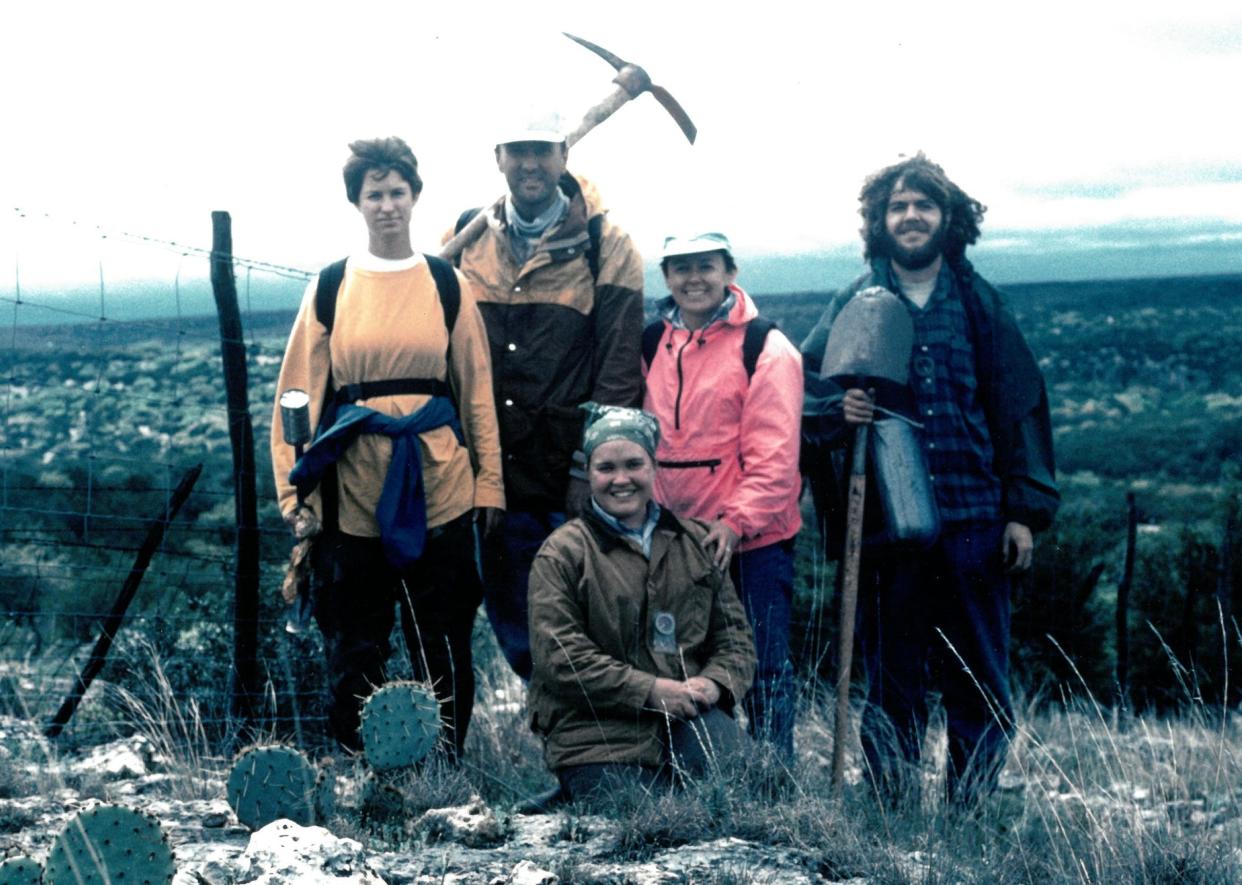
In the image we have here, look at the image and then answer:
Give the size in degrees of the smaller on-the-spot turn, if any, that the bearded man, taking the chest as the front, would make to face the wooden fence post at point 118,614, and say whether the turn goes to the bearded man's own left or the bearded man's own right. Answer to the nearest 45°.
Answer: approximately 90° to the bearded man's own right

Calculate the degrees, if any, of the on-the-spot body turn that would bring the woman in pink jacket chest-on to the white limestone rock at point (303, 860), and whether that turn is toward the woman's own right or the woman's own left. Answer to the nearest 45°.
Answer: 0° — they already face it

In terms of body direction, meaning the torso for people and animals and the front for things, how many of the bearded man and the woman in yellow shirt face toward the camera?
2

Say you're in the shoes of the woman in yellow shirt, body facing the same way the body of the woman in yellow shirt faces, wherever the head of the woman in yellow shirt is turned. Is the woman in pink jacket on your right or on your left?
on your left

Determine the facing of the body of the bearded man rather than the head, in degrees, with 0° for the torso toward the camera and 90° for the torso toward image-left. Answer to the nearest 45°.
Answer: approximately 0°

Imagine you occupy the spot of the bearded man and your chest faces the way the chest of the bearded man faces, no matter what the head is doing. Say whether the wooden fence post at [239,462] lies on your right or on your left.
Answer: on your right

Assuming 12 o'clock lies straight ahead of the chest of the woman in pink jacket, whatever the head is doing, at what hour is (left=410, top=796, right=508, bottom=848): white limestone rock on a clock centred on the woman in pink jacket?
The white limestone rock is roughly at 12 o'clock from the woman in pink jacket.

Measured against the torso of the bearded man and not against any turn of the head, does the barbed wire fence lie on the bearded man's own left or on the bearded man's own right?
on the bearded man's own right

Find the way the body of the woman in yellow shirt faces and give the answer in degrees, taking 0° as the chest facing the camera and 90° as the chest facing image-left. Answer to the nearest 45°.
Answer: approximately 0°

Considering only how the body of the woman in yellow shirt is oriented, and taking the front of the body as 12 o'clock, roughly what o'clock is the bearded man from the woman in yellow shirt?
The bearded man is roughly at 9 o'clock from the woman in yellow shirt.

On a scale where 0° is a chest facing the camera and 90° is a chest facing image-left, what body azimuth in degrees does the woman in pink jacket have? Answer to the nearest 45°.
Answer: approximately 45°
